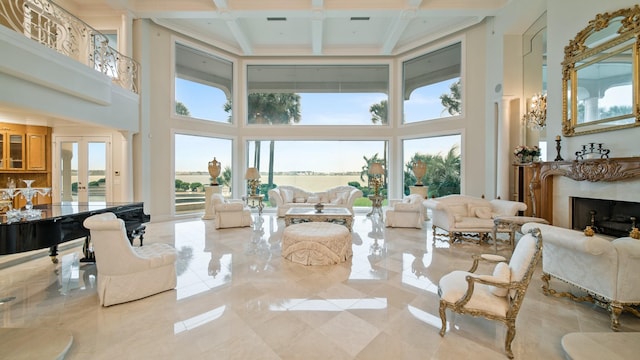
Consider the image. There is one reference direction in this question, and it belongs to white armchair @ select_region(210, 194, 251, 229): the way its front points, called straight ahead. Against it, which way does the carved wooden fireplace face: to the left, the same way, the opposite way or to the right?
the opposite way

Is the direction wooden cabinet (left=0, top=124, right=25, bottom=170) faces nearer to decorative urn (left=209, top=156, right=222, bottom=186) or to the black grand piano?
the black grand piano

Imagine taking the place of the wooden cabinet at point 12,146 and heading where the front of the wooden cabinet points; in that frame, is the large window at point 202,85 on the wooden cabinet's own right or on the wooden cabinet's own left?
on the wooden cabinet's own left

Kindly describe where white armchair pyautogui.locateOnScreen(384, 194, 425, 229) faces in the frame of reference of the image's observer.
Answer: facing to the left of the viewer

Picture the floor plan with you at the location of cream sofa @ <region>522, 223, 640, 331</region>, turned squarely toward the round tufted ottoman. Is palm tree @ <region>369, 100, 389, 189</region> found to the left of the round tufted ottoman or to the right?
right

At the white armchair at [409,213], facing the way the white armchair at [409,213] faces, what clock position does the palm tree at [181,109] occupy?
The palm tree is roughly at 12 o'clock from the white armchair.
